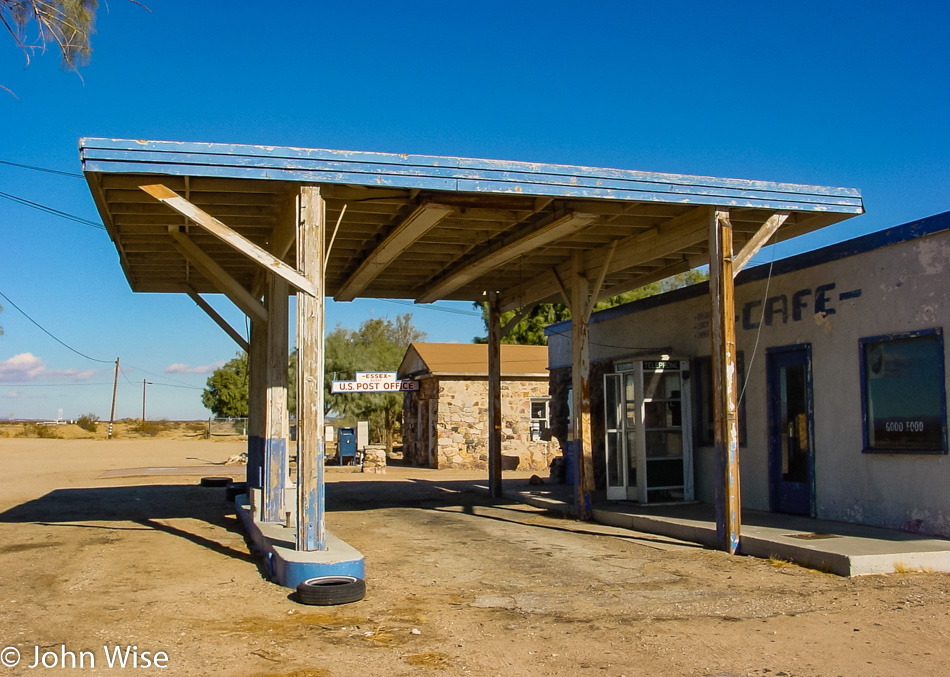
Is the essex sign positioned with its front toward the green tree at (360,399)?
no

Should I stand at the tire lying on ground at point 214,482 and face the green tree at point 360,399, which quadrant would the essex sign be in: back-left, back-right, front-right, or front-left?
front-right

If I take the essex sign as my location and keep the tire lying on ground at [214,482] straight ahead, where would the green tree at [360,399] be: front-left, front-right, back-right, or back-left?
back-right

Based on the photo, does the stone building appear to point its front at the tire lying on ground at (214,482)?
no

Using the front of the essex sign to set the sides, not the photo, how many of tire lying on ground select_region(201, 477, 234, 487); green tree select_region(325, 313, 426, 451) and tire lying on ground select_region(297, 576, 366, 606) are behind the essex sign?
1

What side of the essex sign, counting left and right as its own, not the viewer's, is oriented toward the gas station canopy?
front

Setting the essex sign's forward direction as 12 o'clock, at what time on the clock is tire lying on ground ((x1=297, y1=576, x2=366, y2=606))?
The tire lying on ground is roughly at 12 o'clock from the essex sign.

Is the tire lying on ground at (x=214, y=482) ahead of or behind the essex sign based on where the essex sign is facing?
ahead

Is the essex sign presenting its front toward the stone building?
no

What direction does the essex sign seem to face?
toward the camera
